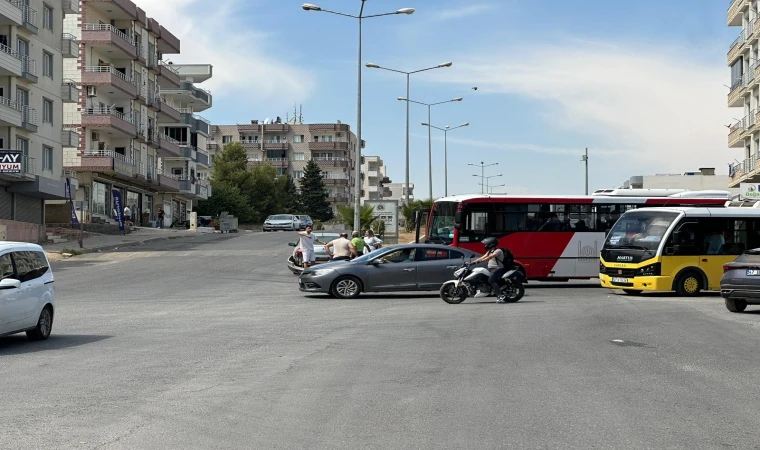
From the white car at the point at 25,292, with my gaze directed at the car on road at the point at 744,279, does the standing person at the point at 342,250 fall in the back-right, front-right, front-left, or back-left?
front-left

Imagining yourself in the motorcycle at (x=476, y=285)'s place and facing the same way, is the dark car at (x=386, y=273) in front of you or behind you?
in front

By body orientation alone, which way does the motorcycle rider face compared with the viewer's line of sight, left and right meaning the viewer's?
facing to the left of the viewer

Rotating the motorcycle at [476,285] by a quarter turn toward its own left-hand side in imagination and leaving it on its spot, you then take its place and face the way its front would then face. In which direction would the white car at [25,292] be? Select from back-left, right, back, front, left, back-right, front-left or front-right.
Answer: front-right

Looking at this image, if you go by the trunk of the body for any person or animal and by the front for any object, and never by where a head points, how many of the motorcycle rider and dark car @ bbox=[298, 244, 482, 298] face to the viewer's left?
2

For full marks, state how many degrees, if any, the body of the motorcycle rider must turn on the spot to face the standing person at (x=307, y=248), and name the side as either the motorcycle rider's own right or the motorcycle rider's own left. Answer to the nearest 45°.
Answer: approximately 45° to the motorcycle rider's own right

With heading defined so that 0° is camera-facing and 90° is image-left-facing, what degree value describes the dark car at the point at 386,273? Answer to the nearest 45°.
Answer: approximately 90°

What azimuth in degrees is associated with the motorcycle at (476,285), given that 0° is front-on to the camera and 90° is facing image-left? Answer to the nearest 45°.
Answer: approximately 90°

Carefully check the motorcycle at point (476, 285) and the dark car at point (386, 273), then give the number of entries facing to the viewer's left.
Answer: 2

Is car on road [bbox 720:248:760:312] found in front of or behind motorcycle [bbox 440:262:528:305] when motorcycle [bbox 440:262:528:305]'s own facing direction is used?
behind

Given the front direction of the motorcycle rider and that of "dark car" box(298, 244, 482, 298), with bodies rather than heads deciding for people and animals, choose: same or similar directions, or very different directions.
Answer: same or similar directions
